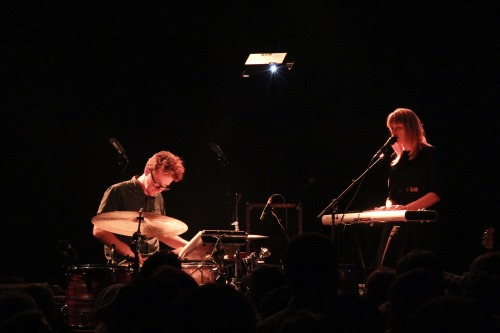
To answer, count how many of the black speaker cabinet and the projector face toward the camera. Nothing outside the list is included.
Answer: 2

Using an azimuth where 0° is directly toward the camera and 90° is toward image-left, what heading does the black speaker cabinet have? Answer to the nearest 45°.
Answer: approximately 0°

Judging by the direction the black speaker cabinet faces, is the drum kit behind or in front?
in front

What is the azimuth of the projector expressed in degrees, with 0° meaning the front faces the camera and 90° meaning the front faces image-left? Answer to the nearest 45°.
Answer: approximately 0°

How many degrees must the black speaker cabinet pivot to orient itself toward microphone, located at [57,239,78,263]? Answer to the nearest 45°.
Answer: approximately 45° to its right

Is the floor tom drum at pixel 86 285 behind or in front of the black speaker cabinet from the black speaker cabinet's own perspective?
in front
